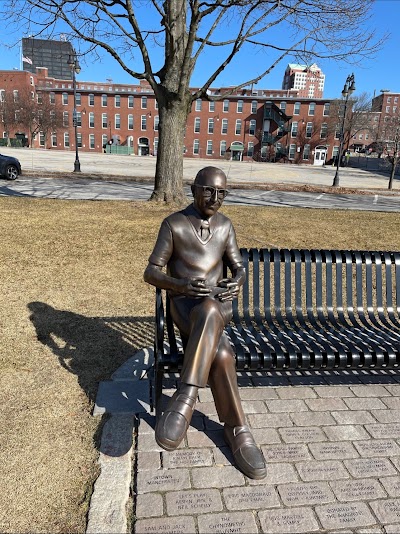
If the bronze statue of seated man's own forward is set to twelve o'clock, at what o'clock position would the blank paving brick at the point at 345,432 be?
The blank paving brick is roughly at 9 o'clock from the bronze statue of seated man.

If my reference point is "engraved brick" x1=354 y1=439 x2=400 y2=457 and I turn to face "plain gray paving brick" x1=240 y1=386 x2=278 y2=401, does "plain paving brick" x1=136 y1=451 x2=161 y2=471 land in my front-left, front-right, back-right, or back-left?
front-left

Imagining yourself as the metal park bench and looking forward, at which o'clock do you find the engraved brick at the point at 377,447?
The engraved brick is roughly at 11 o'clock from the metal park bench.

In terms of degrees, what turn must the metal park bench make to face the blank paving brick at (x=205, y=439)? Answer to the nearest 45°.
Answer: approximately 45° to its right

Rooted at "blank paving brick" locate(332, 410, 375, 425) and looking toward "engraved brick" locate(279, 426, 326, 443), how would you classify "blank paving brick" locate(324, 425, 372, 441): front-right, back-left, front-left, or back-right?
front-left

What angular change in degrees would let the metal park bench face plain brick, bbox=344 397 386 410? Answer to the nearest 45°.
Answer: approximately 45° to its left

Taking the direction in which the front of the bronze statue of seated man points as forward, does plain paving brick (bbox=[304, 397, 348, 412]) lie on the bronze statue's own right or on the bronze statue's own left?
on the bronze statue's own left

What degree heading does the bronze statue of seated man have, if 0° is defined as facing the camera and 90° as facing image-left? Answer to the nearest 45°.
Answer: approximately 0°

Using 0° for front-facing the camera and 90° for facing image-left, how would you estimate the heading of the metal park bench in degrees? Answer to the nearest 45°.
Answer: approximately 0°
